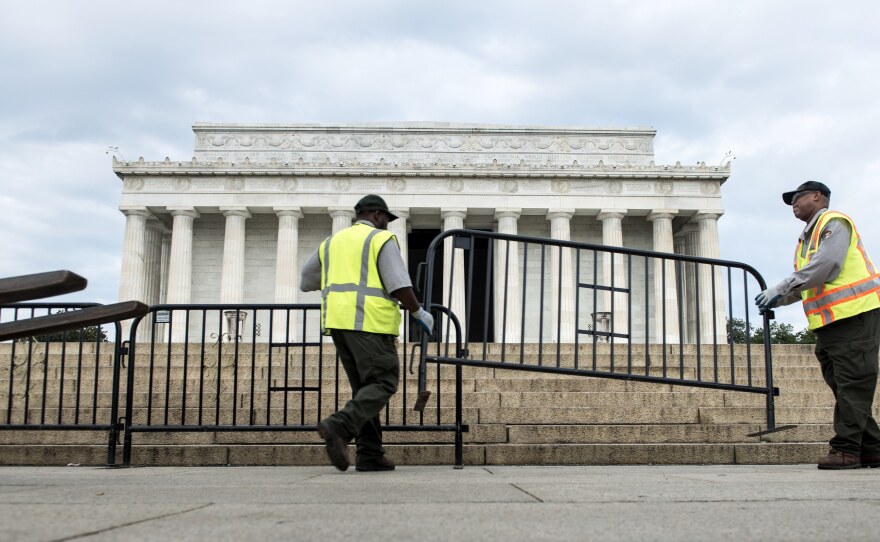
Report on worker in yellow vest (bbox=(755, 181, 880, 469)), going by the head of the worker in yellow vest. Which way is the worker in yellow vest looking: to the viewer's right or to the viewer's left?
to the viewer's left

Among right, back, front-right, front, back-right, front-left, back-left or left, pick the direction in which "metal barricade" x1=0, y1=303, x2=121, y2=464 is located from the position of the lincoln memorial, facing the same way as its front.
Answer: front

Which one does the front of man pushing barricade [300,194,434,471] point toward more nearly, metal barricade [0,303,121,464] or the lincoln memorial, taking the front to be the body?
the lincoln memorial

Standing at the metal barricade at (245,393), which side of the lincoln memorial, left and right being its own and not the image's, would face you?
front

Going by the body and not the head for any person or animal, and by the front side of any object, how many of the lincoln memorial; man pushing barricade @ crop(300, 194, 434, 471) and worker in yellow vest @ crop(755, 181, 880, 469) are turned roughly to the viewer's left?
1

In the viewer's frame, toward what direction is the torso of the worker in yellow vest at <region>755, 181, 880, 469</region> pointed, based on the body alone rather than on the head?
to the viewer's left

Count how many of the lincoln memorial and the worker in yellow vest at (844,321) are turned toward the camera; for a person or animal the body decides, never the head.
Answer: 1

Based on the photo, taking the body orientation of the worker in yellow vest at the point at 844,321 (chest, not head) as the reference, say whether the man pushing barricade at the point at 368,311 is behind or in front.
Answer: in front

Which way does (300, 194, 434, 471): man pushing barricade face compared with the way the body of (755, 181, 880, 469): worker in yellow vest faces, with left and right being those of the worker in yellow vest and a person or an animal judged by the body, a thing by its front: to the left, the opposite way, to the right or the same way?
to the right

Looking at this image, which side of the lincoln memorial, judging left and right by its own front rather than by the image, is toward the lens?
front

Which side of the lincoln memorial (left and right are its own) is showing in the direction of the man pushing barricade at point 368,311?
front

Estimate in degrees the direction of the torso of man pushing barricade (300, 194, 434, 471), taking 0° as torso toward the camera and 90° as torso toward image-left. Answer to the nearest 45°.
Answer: approximately 225°
